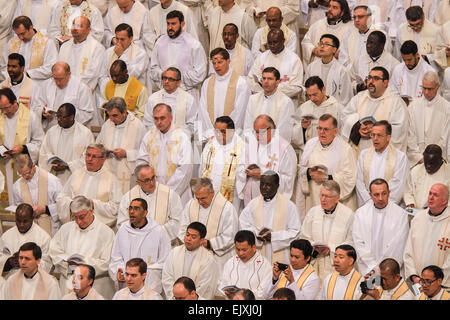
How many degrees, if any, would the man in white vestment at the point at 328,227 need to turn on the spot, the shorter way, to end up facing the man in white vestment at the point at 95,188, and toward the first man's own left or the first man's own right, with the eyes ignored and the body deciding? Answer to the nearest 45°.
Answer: approximately 45° to the first man's own right

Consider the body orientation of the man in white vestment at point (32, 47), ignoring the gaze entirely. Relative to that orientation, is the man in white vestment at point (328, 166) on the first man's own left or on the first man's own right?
on the first man's own left

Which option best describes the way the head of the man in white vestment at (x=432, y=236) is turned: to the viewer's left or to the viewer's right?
to the viewer's left

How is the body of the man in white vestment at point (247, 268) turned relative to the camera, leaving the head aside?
toward the camera

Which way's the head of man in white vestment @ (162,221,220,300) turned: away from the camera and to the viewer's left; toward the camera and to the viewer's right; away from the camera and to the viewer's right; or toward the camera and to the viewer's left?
toward the camera and to the viewer's left

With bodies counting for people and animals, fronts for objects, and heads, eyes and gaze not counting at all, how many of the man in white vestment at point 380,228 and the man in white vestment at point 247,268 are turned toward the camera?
2

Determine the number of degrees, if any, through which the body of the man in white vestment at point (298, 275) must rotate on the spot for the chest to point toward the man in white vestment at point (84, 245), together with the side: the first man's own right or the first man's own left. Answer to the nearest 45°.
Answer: approximately 45° to the first man's own right
